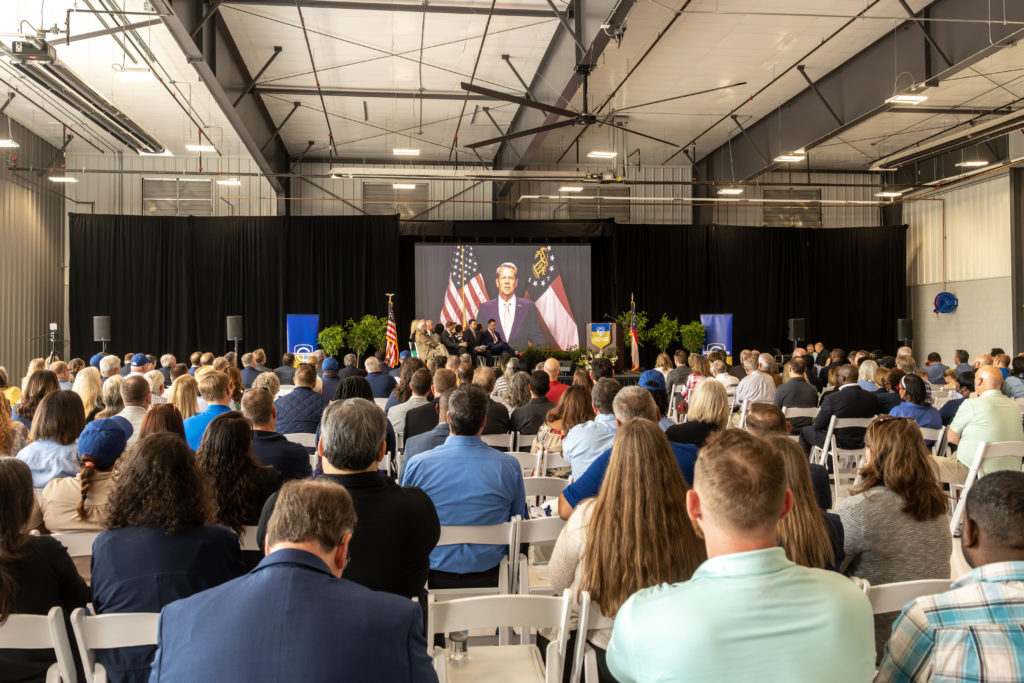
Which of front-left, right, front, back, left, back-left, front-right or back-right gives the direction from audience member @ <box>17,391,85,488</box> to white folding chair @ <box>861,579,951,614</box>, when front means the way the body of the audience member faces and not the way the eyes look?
right

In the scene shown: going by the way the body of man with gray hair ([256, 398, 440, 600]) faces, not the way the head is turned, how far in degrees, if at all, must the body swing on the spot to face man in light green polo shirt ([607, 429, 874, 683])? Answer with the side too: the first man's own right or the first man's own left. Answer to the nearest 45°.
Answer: approximately 135° to the first man's own right

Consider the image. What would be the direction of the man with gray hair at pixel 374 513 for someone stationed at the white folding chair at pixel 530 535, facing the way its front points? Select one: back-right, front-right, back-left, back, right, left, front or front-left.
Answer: back-left

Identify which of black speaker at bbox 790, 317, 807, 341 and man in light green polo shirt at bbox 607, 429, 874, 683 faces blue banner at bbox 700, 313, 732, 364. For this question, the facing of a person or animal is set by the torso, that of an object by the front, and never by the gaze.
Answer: the man in light green polo shirt

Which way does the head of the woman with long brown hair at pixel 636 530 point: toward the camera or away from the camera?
away from the camera

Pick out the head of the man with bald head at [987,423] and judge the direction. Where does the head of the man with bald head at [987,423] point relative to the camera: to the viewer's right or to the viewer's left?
to the viewer's left

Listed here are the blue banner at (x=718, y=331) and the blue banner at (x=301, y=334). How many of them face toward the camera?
2

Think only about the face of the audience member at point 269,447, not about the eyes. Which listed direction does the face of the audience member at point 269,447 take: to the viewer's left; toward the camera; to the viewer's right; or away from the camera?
away from the camera

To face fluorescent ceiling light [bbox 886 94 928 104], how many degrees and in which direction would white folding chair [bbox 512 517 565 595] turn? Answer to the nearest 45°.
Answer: approximately 45° to its right

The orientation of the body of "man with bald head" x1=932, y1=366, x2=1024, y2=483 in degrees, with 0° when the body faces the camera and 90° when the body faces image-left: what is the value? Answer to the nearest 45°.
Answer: approximately 135°

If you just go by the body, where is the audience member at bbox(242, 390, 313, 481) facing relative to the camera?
away from the camera

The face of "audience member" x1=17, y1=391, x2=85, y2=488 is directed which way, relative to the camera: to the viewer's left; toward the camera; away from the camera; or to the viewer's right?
away from the camera

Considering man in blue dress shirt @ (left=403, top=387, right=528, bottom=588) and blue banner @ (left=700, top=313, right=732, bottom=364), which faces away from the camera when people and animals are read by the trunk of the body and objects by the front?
the man in blue dress shirt

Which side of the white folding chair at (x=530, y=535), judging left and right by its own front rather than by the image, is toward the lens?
back

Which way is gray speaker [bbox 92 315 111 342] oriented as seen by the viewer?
toward the camera

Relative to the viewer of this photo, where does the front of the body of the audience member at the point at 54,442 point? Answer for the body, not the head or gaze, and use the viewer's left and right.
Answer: facing away from the viewer and to the right of the viewer

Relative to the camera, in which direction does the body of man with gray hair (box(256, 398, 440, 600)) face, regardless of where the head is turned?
away from the camera

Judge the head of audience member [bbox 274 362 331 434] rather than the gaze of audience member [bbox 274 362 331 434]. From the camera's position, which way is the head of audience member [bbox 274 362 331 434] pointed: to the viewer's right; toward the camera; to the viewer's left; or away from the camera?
away from the camera

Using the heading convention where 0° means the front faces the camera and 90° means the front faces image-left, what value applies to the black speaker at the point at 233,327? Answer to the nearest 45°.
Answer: approximately 0°

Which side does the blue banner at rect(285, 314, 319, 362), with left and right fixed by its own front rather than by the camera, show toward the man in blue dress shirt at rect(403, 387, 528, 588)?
front

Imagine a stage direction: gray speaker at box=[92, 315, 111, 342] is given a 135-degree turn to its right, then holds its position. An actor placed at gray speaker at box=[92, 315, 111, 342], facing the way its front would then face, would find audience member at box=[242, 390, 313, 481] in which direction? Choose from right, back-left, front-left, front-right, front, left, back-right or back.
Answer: back-left
